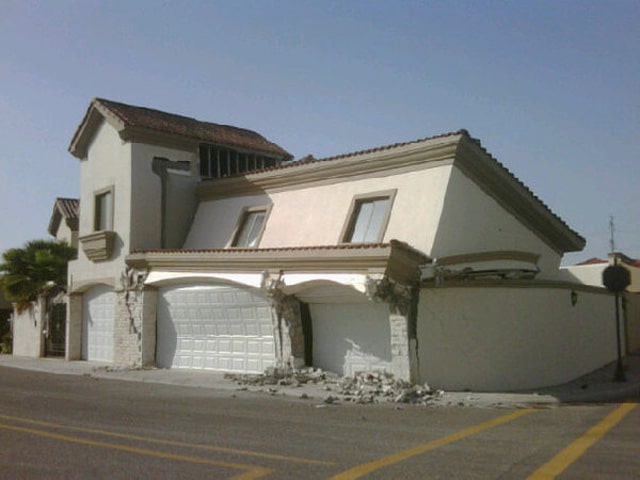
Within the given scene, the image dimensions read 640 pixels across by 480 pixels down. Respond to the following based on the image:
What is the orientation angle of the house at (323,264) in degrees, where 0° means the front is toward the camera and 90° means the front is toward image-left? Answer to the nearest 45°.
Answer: approximately 45°

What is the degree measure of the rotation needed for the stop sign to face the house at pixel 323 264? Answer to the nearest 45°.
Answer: approximately 90° to its left

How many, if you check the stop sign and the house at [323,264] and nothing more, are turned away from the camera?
1

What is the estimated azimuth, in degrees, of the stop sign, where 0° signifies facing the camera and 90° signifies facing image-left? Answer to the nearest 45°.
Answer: approximately 180°

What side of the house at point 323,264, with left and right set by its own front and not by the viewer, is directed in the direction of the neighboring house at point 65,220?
right

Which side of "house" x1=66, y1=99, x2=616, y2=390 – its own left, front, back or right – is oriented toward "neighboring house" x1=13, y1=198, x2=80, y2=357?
right

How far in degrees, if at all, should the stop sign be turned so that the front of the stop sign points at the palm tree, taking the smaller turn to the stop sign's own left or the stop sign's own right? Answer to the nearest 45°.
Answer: approximately 90° to the stop sign's own left

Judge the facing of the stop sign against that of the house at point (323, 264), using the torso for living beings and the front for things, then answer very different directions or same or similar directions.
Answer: very different directions

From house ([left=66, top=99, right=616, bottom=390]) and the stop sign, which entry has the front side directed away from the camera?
the stop sign

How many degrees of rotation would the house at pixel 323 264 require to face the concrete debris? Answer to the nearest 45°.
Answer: approximately 45° to its left
